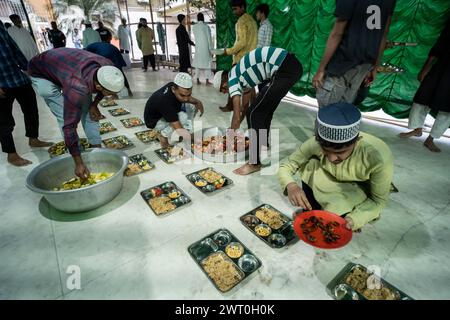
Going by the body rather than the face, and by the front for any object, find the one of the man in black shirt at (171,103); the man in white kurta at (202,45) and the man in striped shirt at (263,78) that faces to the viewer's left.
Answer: the man in striped shirt

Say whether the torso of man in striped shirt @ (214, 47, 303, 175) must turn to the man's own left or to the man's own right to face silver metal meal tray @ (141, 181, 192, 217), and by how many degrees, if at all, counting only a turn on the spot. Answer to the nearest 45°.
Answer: approximately 45° to the man's own left

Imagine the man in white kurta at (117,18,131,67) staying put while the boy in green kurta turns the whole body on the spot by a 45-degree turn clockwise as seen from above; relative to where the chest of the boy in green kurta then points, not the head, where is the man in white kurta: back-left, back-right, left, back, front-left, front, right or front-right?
front-right

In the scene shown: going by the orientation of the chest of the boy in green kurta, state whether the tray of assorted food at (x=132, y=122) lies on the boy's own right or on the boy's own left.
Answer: on the boy's own right

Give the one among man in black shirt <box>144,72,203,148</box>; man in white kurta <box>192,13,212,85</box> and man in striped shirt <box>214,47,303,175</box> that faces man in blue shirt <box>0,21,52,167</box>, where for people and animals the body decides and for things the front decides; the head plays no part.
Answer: the man in striped shirt

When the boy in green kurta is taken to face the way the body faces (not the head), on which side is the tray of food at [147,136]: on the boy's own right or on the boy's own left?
on the boy's own right

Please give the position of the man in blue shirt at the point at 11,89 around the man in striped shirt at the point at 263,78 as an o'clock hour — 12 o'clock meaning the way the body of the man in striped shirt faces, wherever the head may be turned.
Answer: The man in blue shirt is roughly at 12 o'clock from the man in striped shirt.

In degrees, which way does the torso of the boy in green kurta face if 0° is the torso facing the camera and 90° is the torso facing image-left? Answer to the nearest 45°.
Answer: approximately 45°

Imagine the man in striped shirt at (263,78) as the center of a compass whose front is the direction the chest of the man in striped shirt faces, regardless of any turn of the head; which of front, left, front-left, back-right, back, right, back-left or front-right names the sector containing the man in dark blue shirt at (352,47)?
back
